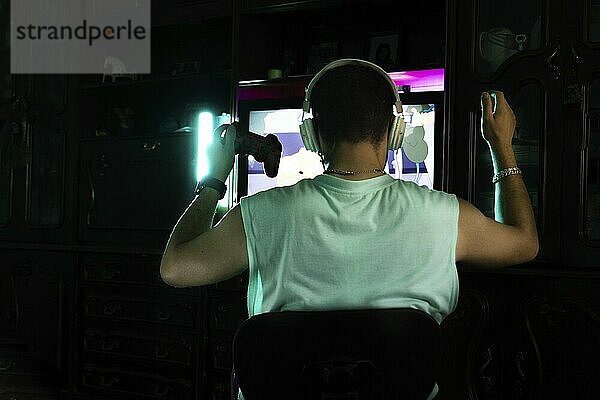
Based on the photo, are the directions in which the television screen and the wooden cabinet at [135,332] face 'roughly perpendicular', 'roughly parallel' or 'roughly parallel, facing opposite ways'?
roughly parallel

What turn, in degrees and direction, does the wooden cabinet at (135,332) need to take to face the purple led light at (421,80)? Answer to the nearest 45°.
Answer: approximately 45° to its left

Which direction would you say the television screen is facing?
toward the camera

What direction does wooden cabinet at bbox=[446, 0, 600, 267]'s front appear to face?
toward the camera

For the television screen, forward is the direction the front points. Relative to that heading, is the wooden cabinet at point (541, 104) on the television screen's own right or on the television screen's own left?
on the television screen's own left

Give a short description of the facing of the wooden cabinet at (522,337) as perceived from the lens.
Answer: facing the viewer

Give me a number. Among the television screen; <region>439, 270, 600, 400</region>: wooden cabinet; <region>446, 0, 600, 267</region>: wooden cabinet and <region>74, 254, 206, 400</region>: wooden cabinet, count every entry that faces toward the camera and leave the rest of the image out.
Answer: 4

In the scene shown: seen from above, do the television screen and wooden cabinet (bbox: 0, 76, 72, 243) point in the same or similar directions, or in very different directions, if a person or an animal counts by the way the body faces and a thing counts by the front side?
same or similar directions

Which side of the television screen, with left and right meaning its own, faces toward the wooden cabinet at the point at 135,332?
right

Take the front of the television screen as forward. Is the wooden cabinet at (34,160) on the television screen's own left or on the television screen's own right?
on the television screen's own right

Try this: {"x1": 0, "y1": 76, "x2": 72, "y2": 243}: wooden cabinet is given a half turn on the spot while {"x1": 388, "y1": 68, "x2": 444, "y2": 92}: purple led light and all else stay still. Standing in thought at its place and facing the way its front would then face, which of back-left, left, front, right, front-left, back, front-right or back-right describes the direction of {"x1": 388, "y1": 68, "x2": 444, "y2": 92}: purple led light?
back-right

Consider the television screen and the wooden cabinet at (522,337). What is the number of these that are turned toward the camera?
2

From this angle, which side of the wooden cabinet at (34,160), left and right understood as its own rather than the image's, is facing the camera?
front
